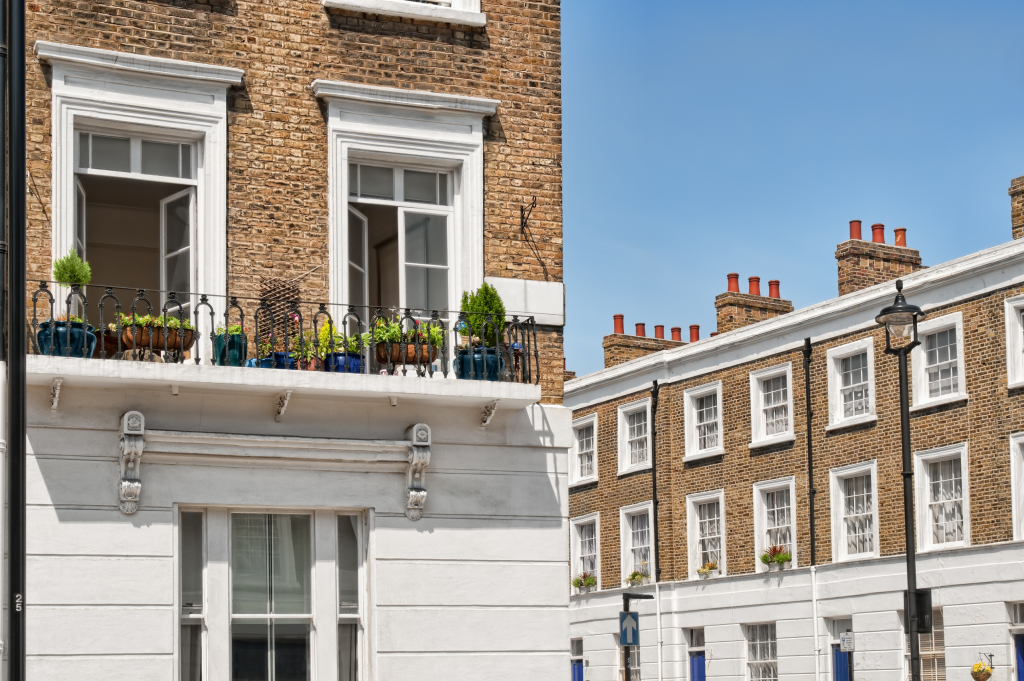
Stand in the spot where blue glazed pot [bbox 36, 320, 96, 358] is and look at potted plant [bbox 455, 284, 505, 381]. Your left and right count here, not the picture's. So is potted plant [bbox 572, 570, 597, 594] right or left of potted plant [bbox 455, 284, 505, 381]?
left

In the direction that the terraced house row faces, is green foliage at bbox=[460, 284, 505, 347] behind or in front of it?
in front

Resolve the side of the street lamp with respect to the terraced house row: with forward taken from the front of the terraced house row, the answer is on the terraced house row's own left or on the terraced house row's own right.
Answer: on the terraced house row's own left

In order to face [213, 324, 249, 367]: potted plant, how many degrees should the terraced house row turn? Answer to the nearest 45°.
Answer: approximately 45° to its left

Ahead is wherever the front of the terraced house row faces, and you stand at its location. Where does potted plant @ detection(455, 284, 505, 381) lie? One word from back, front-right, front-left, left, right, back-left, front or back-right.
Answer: front-left

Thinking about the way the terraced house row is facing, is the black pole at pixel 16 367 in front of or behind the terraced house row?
in front

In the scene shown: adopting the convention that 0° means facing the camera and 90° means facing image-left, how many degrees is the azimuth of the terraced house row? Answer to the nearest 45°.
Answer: approximately 45°
